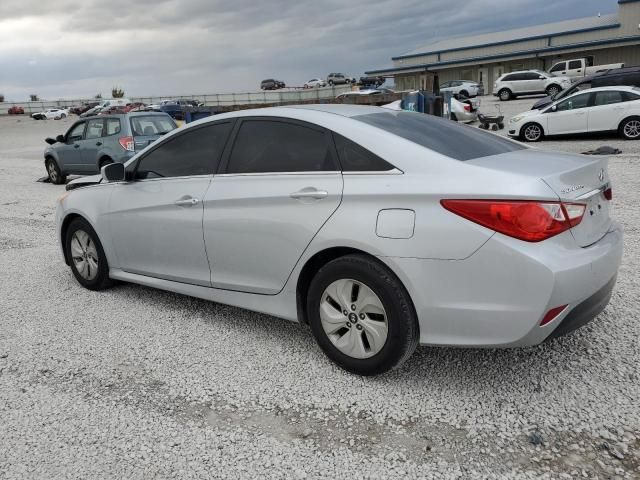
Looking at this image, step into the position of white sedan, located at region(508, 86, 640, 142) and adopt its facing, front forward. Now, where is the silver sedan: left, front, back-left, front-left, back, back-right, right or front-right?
left

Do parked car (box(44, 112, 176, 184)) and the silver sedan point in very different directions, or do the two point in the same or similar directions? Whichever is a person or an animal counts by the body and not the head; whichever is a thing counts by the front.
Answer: same or similar directions

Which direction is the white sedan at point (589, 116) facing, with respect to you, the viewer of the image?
facing to the left of the viewer

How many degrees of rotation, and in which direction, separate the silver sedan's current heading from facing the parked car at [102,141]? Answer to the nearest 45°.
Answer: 0° — it already faces it

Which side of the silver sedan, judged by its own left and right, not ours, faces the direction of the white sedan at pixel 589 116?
right

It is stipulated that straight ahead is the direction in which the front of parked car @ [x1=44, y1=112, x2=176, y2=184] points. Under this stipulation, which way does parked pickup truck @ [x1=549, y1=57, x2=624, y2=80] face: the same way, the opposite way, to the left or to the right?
the same way

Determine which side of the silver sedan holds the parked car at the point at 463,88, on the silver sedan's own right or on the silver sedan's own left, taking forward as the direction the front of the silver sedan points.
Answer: on the silver sedan's own right

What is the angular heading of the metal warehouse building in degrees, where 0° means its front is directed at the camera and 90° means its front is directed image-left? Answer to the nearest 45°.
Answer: approximately 45°

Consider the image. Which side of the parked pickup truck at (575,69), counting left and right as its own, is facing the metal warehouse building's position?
right

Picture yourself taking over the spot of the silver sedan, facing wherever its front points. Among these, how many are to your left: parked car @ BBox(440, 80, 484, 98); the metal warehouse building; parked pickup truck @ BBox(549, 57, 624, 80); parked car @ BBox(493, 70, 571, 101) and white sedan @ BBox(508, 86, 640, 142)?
0

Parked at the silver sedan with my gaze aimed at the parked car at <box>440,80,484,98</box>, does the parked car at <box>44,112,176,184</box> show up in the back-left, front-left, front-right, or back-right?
front-left

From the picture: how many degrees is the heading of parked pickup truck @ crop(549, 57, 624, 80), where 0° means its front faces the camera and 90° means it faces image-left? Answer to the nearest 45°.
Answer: approximately 90°

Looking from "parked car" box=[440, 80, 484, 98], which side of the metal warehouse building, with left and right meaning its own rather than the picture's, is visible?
front

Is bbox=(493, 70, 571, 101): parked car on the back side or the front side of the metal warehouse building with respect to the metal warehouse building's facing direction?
on the front side

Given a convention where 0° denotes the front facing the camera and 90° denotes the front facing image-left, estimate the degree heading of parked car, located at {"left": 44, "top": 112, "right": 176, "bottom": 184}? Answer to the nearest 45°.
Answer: approximately 135°

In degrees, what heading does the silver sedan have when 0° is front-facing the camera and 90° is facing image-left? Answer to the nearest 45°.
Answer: approximately 135°

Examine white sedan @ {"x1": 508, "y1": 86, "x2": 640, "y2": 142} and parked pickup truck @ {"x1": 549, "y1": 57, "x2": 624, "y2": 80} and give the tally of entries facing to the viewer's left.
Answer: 2

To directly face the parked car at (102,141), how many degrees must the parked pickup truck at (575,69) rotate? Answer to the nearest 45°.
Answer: approximately 90° to its left
